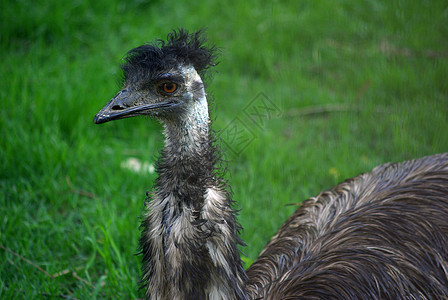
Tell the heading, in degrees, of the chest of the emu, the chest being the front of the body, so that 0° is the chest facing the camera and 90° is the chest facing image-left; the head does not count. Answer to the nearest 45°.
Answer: approximately 90°
